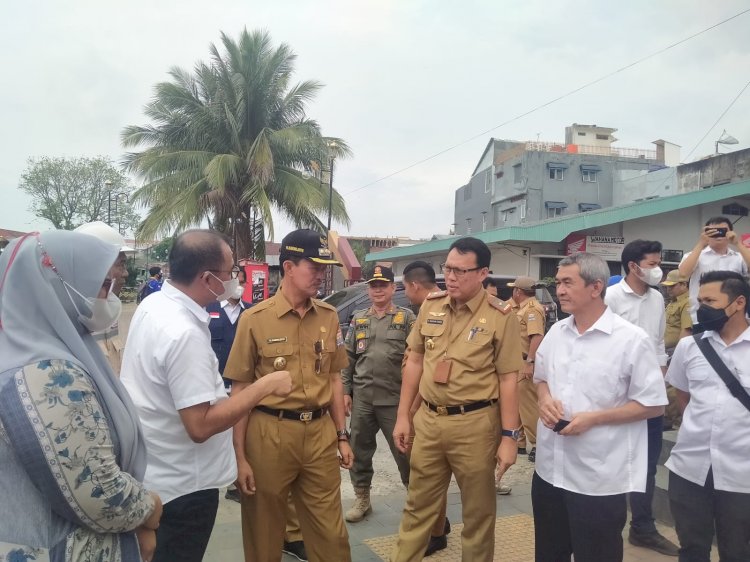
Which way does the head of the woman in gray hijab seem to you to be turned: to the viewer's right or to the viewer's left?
to the viewer's right

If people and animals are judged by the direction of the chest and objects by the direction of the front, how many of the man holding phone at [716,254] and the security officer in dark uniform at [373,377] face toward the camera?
2

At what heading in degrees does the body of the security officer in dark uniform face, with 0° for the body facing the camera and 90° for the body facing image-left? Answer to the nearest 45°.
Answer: approximately 0°

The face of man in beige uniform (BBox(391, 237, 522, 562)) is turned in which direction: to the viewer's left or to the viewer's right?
to the viewer's left

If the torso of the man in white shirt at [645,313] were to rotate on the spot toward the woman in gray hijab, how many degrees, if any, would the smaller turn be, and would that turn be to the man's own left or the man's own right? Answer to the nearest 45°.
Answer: approximately 45° to the man's own right

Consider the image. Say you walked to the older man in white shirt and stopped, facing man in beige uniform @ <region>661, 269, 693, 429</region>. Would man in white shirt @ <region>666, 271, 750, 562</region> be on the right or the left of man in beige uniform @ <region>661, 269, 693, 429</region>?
right

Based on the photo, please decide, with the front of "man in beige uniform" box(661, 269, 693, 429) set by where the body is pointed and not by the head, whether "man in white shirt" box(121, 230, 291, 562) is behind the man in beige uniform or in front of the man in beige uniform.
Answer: in front

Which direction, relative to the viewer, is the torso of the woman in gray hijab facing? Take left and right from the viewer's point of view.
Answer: facing to the right of the viewer

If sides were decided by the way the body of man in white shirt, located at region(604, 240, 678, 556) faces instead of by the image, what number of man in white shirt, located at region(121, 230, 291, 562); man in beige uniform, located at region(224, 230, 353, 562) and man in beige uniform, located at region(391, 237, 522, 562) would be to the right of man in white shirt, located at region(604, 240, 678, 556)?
3

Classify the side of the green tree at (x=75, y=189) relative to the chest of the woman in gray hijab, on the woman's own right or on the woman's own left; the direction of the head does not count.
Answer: on the woman's own left

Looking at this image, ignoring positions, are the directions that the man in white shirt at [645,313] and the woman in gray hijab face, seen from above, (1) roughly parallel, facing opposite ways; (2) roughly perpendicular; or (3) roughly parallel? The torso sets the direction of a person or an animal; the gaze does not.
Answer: roughly perpendicular
